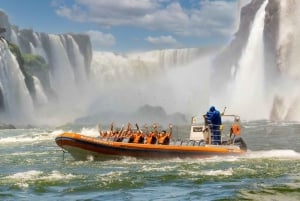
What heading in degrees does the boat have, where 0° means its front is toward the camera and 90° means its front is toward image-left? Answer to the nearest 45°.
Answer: approximately 90°
